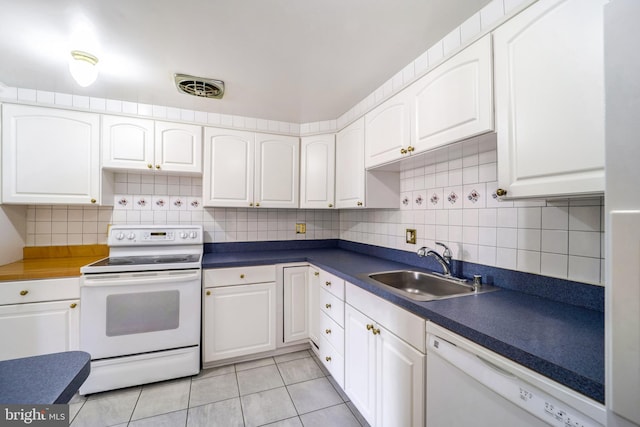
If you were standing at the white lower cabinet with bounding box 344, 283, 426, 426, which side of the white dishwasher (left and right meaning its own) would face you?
right

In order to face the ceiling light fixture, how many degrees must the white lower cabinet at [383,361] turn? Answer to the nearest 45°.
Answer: approximately 45° to its right

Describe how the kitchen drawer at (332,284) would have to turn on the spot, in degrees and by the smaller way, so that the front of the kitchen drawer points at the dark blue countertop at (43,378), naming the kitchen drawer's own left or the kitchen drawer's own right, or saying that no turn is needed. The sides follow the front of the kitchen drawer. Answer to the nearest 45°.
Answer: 0° — it already faces it

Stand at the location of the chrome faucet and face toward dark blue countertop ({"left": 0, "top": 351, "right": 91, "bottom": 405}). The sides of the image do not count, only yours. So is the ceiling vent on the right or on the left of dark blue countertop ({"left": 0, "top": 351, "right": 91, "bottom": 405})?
right

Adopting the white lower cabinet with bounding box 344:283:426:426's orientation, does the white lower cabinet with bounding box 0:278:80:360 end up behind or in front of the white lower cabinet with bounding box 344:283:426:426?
in front

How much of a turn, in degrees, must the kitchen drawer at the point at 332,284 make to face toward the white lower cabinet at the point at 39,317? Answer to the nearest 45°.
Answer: approximately 45° to its right

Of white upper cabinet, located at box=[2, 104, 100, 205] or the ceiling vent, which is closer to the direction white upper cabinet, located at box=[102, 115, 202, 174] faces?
the ceiling vent

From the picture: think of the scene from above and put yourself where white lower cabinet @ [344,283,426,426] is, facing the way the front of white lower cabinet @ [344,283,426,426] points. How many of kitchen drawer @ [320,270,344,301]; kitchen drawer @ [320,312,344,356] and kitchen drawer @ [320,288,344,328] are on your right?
3

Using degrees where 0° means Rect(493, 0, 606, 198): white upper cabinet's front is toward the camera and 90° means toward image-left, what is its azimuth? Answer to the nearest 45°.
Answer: approximately 45°

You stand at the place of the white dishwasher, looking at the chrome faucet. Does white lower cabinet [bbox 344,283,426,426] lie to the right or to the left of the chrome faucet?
left

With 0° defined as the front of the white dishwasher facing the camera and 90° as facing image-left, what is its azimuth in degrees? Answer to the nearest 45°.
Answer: approximately 45°

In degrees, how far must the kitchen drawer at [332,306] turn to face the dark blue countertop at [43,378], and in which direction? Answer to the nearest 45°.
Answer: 0° — it already faces it

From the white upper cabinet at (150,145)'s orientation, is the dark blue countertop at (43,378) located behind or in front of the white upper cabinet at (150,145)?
in front

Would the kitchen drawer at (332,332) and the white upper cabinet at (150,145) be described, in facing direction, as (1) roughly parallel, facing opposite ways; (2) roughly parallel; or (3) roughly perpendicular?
roughly perpendicular
